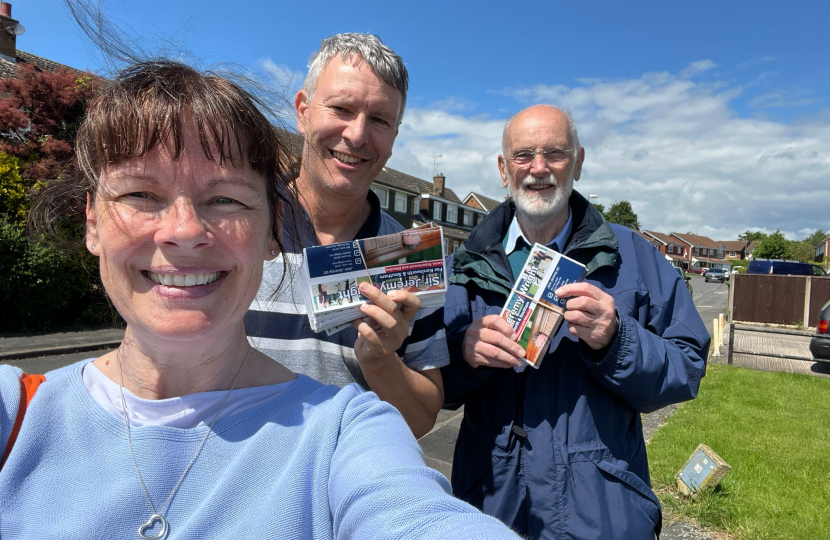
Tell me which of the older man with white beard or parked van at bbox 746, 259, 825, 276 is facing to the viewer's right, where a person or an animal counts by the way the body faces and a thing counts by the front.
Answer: the parked van

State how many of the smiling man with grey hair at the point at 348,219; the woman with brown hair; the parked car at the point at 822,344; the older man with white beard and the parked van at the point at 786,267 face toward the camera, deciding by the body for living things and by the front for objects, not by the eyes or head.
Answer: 3

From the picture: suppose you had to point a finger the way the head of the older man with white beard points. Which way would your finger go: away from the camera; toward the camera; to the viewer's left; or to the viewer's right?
toward the camera

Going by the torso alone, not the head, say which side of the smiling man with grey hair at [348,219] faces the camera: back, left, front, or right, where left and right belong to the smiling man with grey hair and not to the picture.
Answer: front

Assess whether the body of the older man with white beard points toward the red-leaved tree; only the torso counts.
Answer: no

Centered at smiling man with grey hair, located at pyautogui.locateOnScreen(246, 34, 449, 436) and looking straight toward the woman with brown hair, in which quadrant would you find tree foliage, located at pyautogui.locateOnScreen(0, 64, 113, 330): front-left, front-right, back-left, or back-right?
back-right

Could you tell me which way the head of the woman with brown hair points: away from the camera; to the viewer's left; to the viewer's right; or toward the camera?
toward the camera

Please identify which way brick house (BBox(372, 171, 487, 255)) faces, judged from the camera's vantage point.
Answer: facing the viewer and to the right of the viewer

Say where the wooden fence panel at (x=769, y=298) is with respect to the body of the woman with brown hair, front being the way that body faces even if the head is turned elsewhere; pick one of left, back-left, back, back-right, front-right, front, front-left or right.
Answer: back-left

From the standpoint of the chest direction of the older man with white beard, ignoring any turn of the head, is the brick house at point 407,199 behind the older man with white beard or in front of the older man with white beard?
behind

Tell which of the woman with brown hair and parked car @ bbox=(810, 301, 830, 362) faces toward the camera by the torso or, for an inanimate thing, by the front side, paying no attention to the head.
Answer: the woman with brown hair

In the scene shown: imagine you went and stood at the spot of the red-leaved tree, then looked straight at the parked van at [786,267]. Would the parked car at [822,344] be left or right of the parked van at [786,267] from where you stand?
right

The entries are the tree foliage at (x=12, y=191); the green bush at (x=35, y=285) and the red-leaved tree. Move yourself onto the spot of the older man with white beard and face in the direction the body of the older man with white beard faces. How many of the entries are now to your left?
0

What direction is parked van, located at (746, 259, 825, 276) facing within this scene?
to the viewer's right

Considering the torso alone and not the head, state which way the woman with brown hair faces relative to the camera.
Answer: toward the camera
